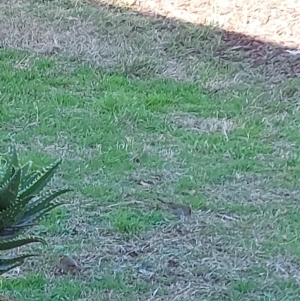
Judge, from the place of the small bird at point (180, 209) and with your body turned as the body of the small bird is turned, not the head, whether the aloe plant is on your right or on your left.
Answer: on your right

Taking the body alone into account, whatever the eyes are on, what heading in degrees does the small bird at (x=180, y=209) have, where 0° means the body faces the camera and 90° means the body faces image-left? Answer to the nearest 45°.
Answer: approximately 270°

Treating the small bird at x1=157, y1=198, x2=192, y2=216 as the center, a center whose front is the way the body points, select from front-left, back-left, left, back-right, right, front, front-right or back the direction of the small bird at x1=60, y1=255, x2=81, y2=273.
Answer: back-right
